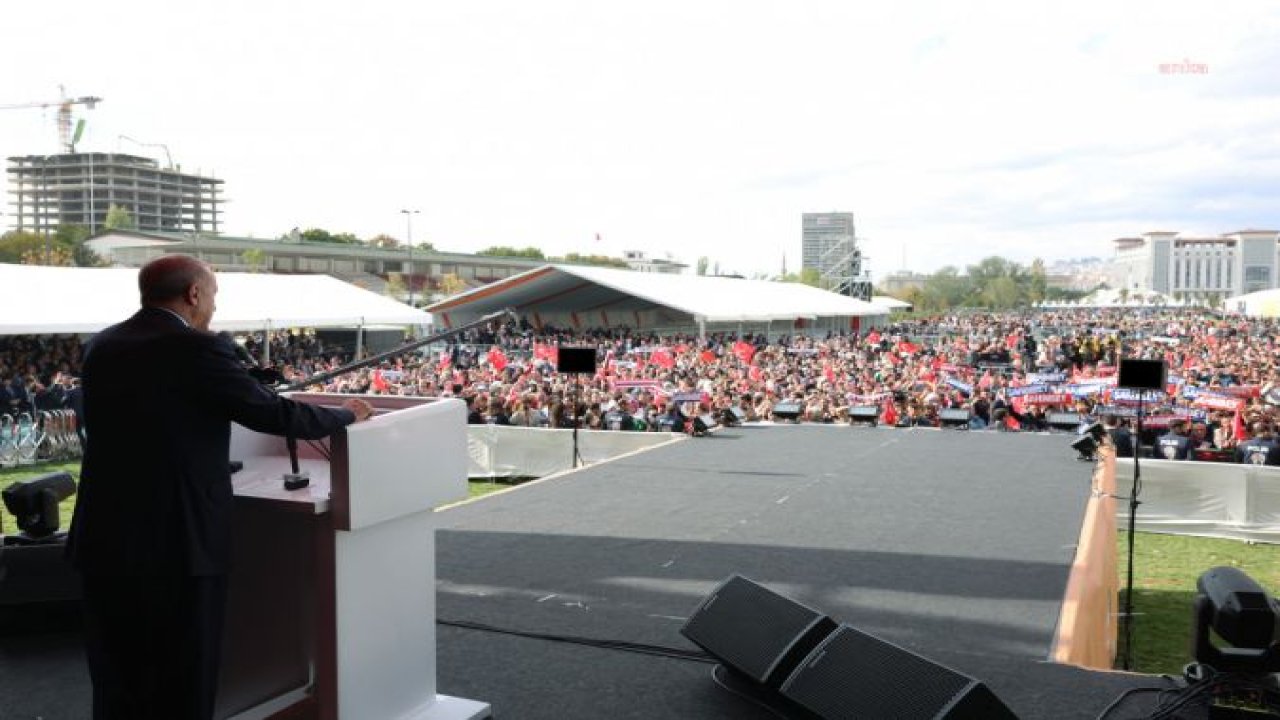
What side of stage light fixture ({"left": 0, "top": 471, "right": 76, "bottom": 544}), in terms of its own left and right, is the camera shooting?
right

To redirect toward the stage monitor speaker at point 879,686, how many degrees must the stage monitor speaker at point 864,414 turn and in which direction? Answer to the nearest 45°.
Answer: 0° — it already faces it

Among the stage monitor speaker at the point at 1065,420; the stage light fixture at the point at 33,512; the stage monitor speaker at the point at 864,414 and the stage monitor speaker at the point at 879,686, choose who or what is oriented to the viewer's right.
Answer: the stage light fixture

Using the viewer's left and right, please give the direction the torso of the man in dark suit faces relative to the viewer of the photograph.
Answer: facing away from the viewer and to the right of the viewer

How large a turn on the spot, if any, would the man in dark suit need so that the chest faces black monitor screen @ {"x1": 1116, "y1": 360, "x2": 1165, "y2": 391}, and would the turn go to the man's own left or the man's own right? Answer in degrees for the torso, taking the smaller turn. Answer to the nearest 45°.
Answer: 0° — they already face it

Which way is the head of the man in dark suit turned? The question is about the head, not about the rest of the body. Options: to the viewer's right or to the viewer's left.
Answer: to the viewer's right

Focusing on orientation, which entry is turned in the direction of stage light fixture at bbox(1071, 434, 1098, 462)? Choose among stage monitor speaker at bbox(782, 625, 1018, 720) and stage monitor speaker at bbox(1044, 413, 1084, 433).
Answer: stage monitor speaker at bbox(1044, 413, 1084, 433)

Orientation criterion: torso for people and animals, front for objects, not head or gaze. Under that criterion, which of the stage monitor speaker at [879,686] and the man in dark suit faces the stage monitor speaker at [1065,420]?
the man in dark suit

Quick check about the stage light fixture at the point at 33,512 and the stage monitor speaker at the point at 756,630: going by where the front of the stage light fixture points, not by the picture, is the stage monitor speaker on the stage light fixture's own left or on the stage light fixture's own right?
on the stage light fixture's own right

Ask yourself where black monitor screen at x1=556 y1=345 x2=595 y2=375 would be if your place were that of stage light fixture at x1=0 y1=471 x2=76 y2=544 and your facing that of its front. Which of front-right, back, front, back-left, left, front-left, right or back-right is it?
front-left

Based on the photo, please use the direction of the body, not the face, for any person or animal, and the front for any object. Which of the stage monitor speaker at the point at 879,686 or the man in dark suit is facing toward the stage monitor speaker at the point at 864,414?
the man in dark suit

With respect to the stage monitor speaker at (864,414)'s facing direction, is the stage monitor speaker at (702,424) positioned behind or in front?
in front

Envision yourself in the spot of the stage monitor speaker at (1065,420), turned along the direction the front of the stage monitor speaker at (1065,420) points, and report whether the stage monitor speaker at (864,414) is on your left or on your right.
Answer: on your right

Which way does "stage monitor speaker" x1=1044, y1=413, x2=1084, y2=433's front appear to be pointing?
toward the camera

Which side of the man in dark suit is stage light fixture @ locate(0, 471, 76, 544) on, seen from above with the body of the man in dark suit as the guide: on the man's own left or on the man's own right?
on the man's own left

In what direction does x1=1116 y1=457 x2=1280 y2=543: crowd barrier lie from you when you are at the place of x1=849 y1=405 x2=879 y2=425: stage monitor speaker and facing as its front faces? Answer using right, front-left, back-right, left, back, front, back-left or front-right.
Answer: front-left
